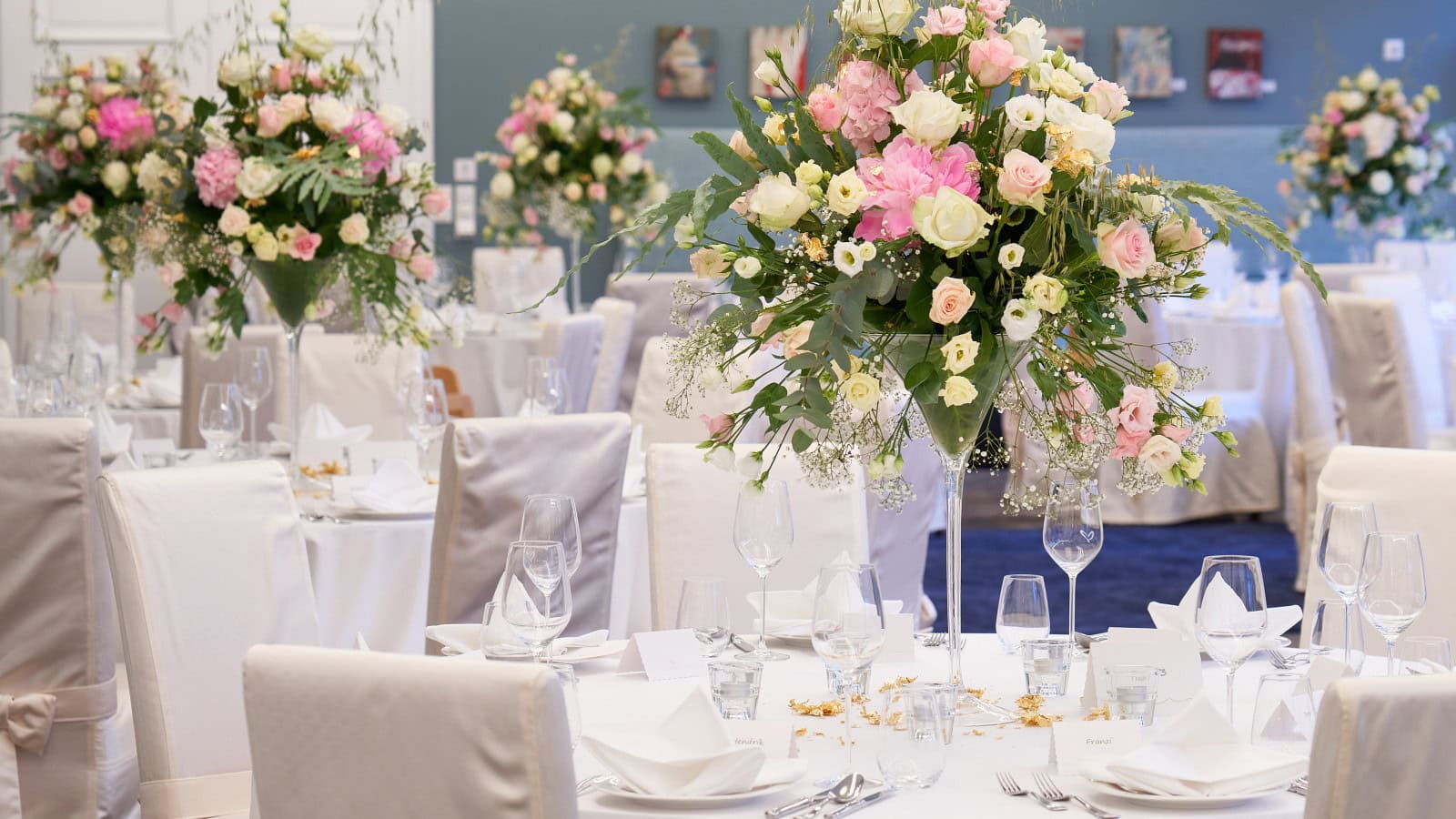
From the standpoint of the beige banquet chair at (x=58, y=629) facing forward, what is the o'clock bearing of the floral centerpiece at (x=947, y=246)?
The floral centerpiece is roughly at 3 o'clock from the beige banquet chair.

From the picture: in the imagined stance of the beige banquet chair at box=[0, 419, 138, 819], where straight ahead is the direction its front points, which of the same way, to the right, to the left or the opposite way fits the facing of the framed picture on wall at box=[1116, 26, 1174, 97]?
the opposite way

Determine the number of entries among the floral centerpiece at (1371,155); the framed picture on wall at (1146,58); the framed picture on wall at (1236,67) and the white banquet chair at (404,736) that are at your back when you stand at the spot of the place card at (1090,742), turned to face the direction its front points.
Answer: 3

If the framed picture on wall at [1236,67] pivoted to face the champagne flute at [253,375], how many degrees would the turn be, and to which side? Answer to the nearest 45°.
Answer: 0° — it already faces it

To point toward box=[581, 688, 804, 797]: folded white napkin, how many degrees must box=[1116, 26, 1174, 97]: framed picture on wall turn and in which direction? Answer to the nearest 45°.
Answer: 0° — it already faces it

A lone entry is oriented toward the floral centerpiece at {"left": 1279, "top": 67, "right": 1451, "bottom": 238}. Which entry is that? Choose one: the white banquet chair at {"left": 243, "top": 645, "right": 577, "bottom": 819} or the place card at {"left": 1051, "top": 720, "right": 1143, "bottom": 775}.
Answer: the white banquet chair

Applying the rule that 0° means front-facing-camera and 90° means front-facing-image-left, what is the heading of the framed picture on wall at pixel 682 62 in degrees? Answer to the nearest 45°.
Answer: approximately 0°

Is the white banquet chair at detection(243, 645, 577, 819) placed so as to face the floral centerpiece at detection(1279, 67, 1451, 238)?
yes

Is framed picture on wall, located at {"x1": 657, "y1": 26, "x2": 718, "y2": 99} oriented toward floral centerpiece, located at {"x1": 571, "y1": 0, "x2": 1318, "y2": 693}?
yes

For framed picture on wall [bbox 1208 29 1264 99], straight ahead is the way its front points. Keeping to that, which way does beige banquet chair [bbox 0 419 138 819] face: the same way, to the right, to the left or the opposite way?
the opposite way
